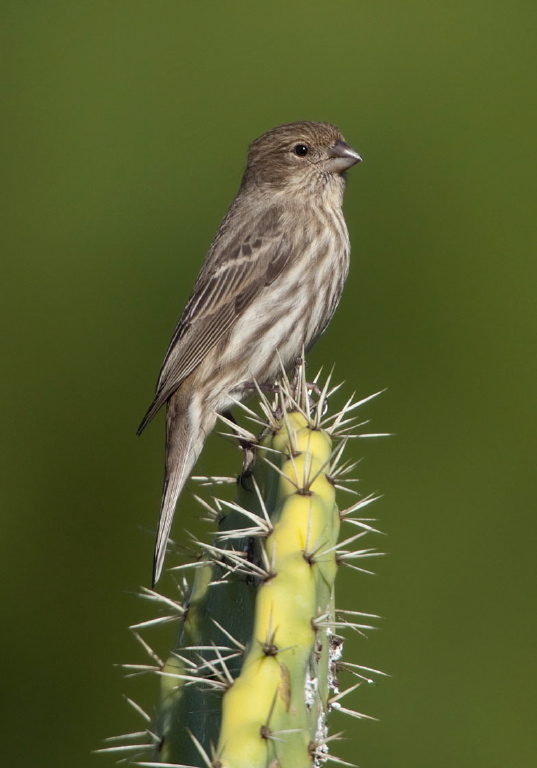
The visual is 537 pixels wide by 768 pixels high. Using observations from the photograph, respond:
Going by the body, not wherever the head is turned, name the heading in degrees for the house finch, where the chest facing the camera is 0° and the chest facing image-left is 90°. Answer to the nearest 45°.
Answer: approximately 270°
